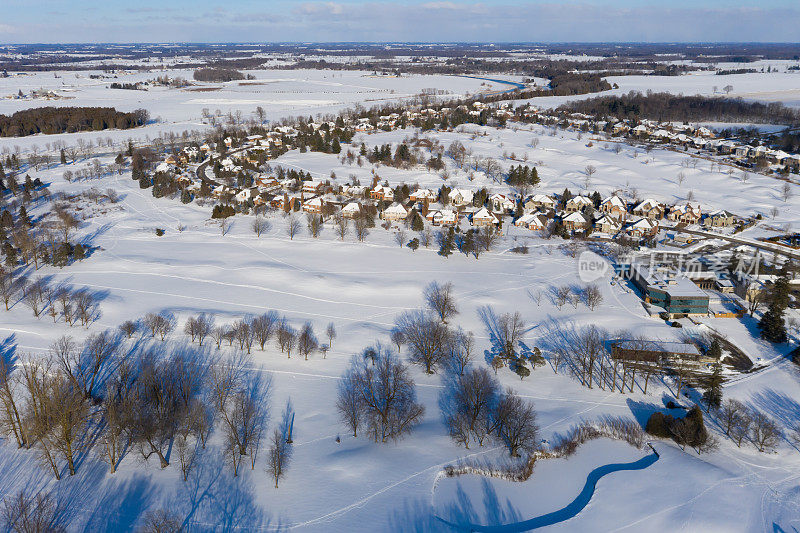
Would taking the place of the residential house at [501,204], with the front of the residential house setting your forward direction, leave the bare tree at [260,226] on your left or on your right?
on your right

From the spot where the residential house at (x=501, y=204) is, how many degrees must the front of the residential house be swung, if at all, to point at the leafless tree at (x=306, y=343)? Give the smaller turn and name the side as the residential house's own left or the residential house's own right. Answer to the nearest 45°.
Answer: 0° — it already faces it

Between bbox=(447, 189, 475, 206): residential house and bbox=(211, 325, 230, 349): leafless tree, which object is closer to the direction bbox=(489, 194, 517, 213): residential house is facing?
the leafless tree

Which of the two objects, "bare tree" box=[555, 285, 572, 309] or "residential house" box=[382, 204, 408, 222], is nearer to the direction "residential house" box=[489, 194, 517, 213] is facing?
the bare tree

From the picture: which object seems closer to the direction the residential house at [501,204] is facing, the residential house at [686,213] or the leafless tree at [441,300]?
the leafless tree

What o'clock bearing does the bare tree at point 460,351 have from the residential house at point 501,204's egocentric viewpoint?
The bare tree is roughly at 12 o'clock from the residential house.

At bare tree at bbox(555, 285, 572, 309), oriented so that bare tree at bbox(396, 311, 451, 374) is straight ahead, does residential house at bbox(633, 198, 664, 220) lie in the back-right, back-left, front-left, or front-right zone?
back-right

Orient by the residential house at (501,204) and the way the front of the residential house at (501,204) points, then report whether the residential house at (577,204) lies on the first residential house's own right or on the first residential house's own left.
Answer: on the first residential house's own left

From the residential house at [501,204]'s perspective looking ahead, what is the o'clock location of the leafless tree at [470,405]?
The leafless tree is roughly at 12 o'clock from the residential house.

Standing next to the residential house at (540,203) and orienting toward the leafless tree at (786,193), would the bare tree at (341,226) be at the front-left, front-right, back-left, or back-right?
back-right

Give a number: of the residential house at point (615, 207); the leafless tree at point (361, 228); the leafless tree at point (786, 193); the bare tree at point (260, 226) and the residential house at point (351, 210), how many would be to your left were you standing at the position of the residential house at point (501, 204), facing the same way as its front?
2

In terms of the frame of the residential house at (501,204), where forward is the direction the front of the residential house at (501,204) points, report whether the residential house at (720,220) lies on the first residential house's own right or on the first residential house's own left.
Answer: on the first residential house's own left

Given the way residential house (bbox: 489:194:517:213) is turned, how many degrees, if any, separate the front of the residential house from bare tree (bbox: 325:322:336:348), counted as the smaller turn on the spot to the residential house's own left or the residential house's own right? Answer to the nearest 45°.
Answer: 0° — it already faces it

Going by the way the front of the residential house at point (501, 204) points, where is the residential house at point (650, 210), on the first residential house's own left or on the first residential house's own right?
on the first residential house's own left
